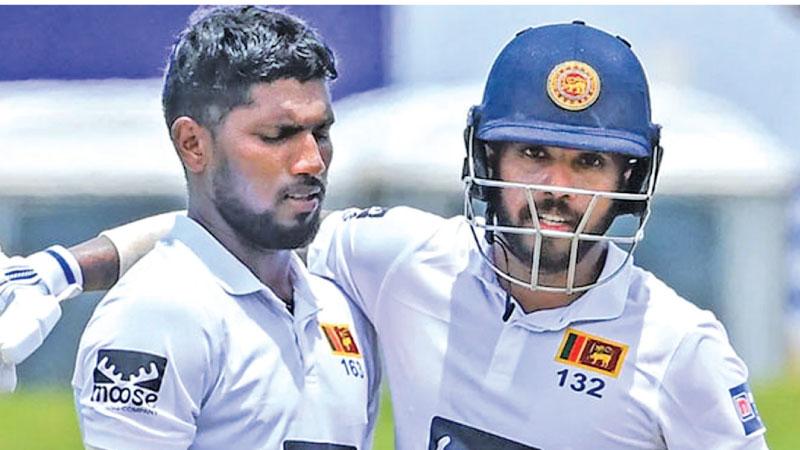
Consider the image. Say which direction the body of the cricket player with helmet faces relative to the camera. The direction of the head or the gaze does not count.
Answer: toward the camera
